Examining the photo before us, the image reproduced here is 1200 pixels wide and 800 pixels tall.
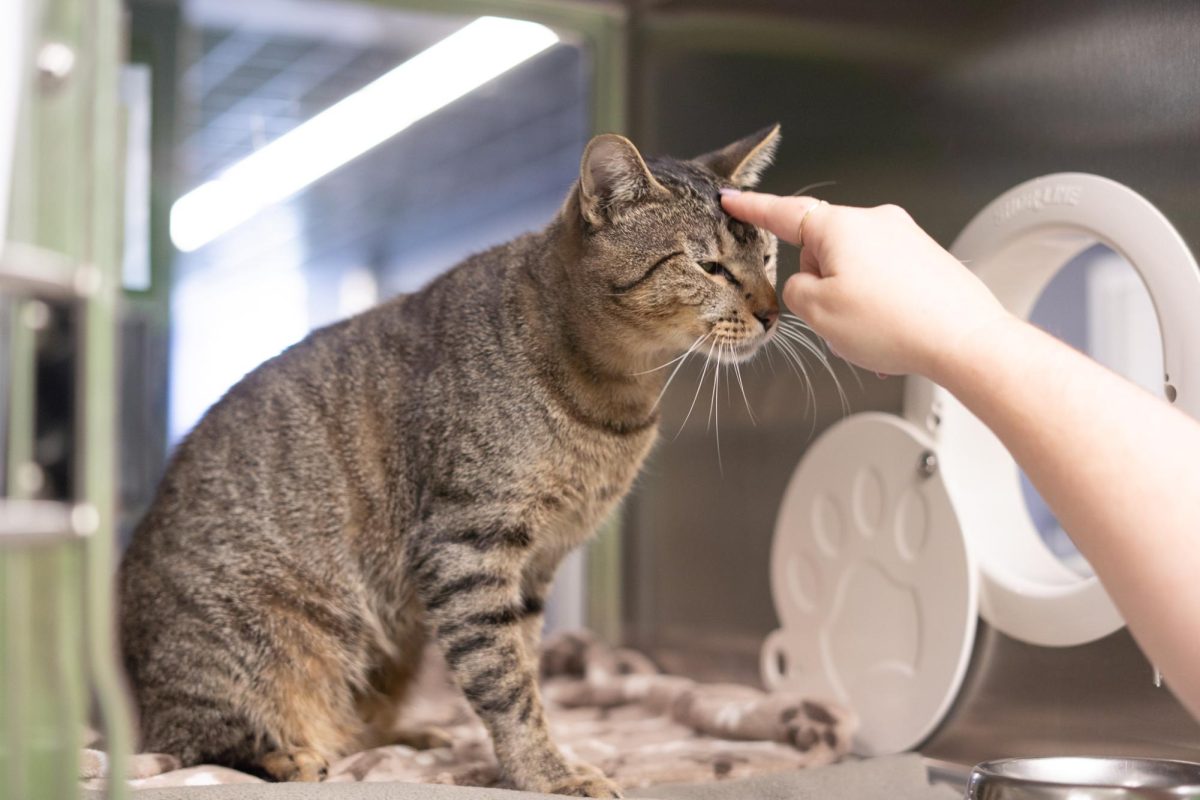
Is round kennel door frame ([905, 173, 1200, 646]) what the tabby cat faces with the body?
yes

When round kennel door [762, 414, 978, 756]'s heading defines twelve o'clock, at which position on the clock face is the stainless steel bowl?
The stainless steel bowl is roughly at 10 o'clock from the round kennel door.

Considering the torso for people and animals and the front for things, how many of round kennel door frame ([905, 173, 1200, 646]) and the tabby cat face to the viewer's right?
1

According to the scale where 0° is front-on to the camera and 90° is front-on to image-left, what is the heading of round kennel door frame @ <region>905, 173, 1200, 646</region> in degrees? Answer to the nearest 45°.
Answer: approximately 45°

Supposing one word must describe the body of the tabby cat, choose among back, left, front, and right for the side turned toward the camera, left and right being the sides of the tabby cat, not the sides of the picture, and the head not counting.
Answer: right

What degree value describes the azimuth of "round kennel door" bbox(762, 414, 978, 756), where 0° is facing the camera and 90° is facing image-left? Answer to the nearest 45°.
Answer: approximately 45°
